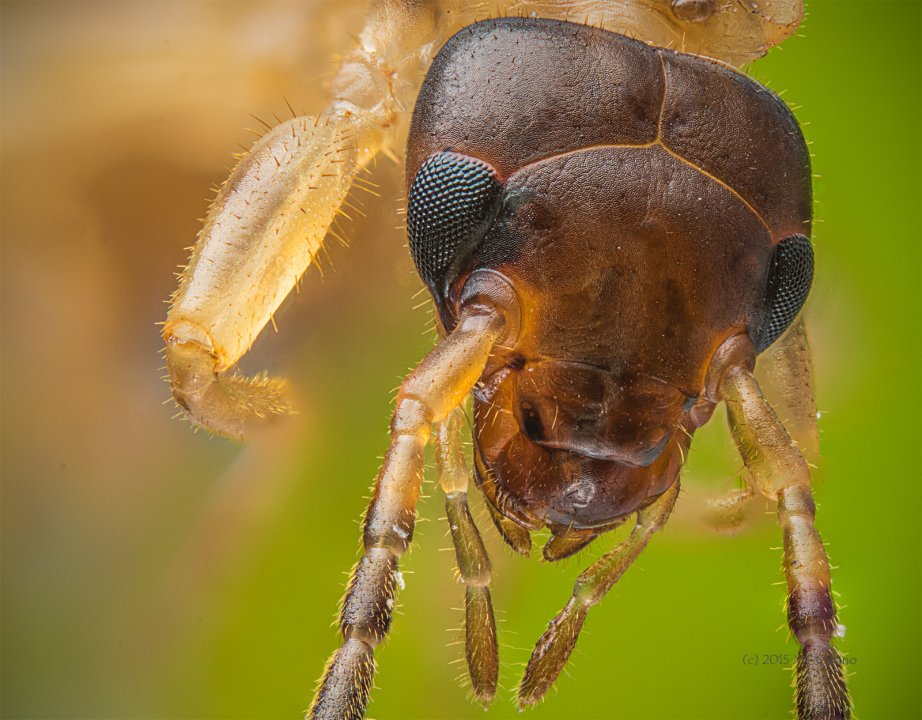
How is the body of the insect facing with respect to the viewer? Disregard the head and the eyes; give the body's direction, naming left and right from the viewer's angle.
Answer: facing the viewer
